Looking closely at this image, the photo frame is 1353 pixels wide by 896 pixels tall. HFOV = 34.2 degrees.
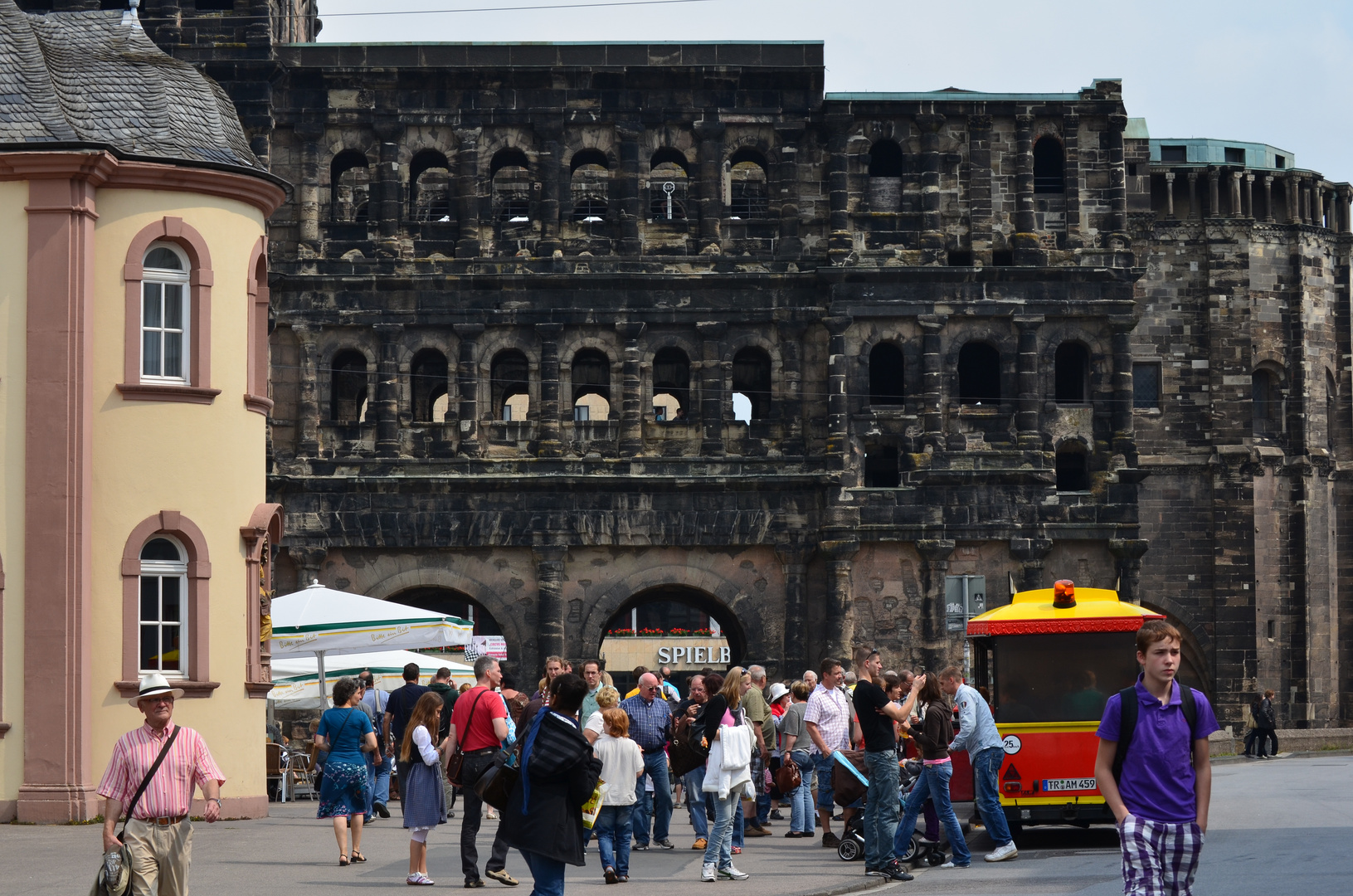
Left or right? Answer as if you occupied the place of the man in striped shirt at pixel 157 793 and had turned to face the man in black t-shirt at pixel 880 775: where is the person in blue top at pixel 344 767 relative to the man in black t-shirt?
left

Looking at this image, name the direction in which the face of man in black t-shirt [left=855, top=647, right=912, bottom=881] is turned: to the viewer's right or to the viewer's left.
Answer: to the viewer's right

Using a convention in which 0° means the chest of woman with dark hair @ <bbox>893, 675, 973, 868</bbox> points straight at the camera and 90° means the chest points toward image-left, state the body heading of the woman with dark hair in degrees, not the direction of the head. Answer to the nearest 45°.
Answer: approximately 90°

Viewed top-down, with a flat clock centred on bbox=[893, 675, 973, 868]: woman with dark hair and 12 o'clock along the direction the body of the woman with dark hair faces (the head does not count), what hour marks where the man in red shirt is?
The man in red shirt is roughly at 11 o'clock from the woman with dark hair.

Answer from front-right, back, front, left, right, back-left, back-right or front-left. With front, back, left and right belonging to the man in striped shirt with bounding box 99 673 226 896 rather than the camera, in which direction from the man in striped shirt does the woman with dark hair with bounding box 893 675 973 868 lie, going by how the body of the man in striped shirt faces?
back-left

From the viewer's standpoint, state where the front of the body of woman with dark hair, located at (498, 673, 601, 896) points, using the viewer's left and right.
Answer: facing away from the viewer and to the right of the viewer
